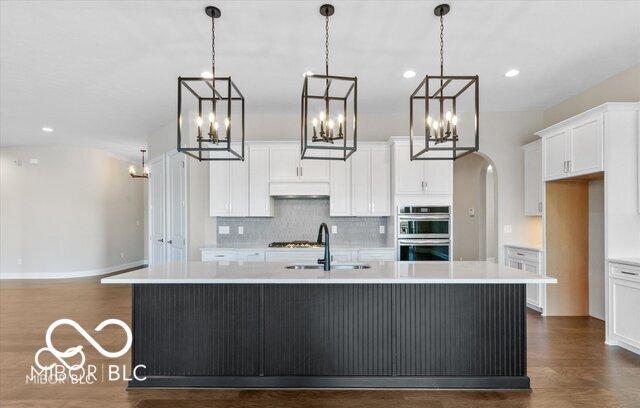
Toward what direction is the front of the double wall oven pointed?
toward the camera

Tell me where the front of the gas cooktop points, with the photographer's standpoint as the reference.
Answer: facing the viewer

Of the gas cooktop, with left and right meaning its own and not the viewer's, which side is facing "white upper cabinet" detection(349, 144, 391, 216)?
left

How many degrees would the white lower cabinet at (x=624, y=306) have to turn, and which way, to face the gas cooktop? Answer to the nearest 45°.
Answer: approximately 45° to its right

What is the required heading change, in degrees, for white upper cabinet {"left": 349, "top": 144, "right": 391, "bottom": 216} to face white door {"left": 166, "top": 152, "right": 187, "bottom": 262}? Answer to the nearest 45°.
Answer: approximately 90° to its right

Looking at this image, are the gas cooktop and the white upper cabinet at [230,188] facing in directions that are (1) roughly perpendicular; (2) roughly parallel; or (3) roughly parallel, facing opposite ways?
roughly parallel

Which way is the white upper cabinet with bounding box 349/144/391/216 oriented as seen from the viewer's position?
toward the camera

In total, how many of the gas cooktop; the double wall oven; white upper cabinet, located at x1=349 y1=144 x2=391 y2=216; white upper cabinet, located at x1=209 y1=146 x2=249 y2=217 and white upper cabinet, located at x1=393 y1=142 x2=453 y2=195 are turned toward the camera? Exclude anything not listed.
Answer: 5

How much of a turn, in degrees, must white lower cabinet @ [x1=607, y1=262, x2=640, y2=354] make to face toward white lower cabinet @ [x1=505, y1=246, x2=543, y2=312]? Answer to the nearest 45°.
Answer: approximately 90° to its right

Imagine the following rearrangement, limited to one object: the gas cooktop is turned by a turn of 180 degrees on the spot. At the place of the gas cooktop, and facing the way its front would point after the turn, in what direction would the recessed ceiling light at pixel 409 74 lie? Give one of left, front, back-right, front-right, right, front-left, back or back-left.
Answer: back-right

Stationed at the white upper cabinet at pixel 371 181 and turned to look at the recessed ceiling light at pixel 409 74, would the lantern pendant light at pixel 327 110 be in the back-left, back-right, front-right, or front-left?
front-right

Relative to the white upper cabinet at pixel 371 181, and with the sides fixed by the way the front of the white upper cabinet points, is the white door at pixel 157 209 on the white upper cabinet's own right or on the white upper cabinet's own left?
on the white upper cabinet's own right

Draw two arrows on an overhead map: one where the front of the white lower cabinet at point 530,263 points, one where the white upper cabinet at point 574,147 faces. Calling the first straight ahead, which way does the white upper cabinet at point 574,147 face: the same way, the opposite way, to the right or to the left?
the same way

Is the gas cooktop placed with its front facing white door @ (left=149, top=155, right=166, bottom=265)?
no

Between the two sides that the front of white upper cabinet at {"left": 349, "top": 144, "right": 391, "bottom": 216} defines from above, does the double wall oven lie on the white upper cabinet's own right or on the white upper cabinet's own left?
on the white upper cabinet's own left

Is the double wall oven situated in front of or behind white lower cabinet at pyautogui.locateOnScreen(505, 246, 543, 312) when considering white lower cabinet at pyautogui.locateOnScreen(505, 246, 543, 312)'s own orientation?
in front

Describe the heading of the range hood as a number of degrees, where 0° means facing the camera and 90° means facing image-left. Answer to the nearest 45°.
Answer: approximately 0°
